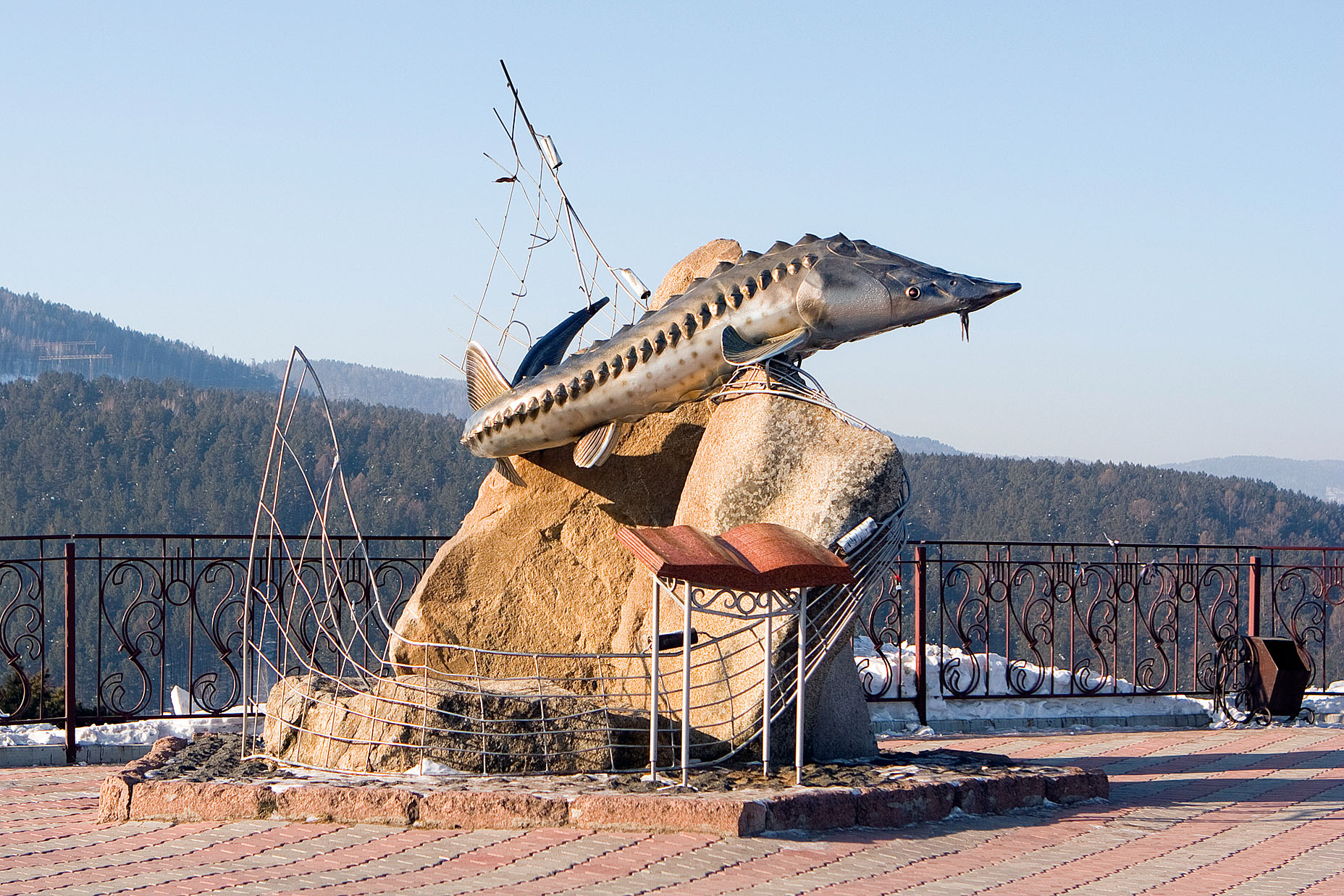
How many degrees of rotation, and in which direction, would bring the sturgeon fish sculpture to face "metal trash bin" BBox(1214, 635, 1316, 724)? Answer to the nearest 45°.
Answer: approximately 45° to its left

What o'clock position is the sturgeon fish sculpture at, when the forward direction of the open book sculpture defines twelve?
The sturgeon fish sculpture is roughly at 6 o'clock from the open book sculpture.

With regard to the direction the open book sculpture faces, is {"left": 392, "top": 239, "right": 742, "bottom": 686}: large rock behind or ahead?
behind

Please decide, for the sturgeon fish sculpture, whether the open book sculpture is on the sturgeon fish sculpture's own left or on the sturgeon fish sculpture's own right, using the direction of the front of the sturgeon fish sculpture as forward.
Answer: on the sturgeon fish sculpture's own right

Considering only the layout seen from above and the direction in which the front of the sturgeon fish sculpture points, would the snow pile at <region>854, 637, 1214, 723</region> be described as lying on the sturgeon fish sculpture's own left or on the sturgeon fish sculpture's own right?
on the sturgeon fish sculpture's own left

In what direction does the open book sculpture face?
toward the camera

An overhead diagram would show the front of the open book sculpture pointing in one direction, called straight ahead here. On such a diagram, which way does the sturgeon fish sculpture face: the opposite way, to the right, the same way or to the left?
to the left

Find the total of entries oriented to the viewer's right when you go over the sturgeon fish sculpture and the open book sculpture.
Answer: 1

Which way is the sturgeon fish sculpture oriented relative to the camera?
to the viewer's right

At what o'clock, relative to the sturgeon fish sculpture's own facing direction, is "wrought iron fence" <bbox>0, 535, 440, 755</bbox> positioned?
The wrought iron fence is roughly at 7 o'clock from the sturgeon fish sculpture.

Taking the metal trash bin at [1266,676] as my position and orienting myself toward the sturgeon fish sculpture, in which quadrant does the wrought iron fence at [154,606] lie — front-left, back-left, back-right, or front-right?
front-right
